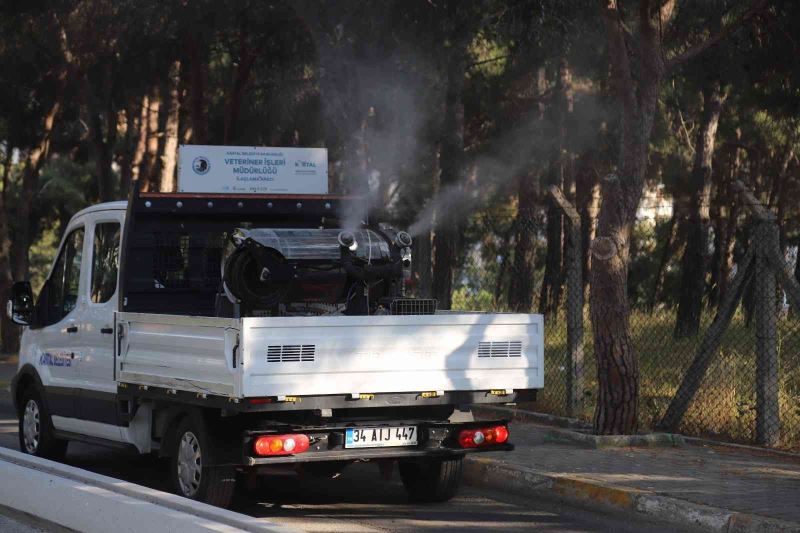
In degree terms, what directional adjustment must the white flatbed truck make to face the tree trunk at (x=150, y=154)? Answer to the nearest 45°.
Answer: approximately 45° to its right

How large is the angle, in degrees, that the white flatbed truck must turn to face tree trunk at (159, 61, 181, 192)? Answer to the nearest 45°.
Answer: approximately 45° to its right

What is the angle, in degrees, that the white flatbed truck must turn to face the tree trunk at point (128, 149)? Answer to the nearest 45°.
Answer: approximately 45° to its right

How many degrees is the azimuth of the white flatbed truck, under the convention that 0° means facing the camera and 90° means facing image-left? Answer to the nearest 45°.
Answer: approximately 135°

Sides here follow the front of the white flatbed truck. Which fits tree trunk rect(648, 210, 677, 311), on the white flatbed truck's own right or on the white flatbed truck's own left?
on the white flatbed truck's own right

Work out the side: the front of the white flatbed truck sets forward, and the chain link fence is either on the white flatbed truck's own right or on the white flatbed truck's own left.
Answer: on the white flatbed truck's own right

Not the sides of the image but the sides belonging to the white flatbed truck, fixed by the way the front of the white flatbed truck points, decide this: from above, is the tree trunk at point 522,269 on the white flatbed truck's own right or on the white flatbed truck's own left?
on the white flatbed truck's own right

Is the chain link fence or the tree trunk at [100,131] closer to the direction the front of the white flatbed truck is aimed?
the tree trunk
